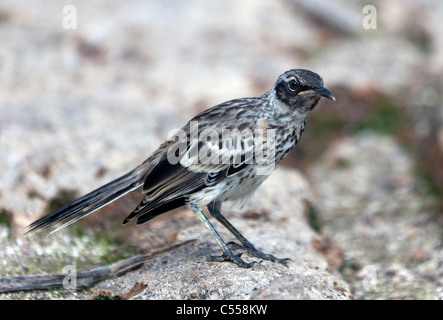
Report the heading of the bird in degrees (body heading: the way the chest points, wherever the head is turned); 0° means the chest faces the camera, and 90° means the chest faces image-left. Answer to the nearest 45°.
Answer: approximately 270°
